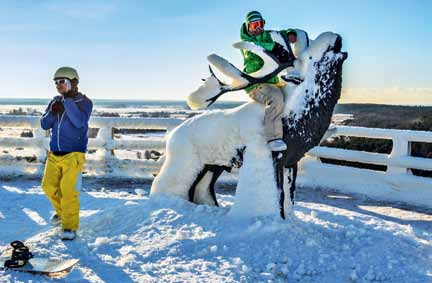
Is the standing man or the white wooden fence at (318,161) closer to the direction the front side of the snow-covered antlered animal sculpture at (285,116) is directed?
the white wooden fence

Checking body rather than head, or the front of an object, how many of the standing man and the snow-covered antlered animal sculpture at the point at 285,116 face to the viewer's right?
1

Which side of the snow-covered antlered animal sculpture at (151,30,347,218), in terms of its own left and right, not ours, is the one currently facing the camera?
right

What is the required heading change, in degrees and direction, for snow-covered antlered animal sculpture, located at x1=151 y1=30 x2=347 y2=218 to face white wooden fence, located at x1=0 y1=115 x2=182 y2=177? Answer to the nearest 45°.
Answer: approximately 135° to its left

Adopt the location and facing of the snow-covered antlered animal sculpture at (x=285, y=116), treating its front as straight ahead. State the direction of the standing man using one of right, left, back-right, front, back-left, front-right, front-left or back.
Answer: back

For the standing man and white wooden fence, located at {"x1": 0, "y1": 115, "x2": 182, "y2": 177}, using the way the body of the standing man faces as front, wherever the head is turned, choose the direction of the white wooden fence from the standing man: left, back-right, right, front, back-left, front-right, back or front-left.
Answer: back-right

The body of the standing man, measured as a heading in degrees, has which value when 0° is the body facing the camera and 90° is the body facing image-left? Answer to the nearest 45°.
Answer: approximately 45°

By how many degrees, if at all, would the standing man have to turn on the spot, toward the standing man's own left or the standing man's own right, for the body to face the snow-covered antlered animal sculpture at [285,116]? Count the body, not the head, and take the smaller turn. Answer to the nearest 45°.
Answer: approximately 135° to the standing man's own left

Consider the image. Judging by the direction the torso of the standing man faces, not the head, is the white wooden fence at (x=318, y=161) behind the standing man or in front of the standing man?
behind
